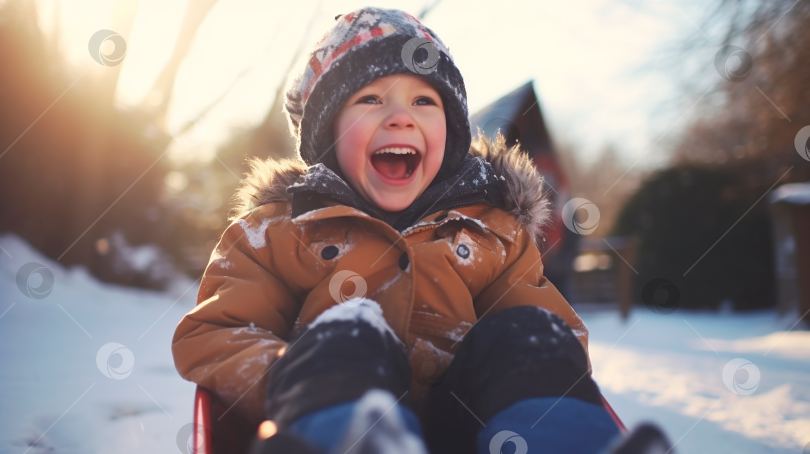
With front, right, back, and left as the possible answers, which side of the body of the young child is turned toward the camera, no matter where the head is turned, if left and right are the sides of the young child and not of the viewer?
front
